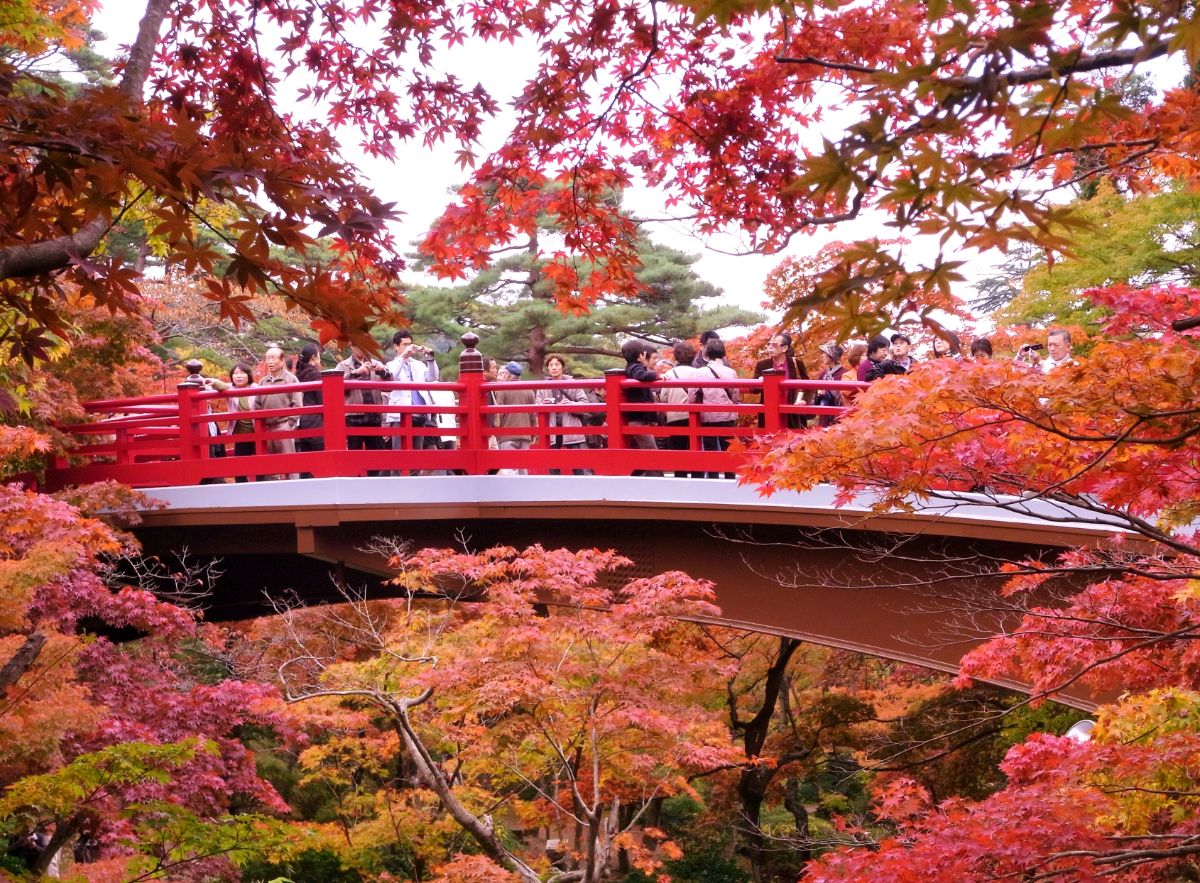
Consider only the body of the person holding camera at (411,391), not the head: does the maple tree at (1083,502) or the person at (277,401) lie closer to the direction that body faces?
the maple tree

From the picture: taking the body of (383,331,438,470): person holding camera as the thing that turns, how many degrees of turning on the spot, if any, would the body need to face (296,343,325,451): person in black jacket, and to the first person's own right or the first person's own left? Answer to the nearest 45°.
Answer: approximately 135° to the first person's own right

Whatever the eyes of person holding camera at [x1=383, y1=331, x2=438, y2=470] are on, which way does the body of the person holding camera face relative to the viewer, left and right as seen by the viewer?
facing the viewer and to the right of the viewer

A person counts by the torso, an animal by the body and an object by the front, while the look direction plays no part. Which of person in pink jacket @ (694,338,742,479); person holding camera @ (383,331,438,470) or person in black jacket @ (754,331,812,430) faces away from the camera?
the person in pink jacket

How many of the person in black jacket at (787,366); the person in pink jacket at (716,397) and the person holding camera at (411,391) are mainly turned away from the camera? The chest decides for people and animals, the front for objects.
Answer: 1

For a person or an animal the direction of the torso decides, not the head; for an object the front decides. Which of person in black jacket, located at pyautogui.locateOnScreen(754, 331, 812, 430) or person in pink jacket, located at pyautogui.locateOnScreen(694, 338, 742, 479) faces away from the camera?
the person in pink jacket

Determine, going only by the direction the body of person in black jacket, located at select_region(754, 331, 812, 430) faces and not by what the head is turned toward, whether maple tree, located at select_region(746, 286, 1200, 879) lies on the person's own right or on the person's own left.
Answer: on the person's own left

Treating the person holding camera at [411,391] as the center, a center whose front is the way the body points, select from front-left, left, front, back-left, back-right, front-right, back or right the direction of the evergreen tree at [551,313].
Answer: back-left

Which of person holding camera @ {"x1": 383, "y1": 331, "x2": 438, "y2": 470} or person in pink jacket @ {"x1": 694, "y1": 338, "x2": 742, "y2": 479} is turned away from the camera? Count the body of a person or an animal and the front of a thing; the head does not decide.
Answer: the person in pink jacket

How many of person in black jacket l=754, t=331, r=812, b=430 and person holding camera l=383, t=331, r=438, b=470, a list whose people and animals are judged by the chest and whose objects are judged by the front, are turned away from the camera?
0

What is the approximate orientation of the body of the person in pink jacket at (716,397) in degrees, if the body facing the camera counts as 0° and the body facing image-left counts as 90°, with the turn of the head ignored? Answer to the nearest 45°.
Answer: approximately 180°

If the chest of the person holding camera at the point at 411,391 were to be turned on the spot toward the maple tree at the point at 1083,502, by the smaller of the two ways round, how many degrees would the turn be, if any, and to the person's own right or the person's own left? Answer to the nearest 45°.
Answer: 0° — they already face it

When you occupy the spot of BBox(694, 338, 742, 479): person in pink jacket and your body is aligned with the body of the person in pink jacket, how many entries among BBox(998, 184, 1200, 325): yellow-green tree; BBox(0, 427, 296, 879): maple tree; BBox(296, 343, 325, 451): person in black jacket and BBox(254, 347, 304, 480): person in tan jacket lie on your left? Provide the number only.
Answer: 3
